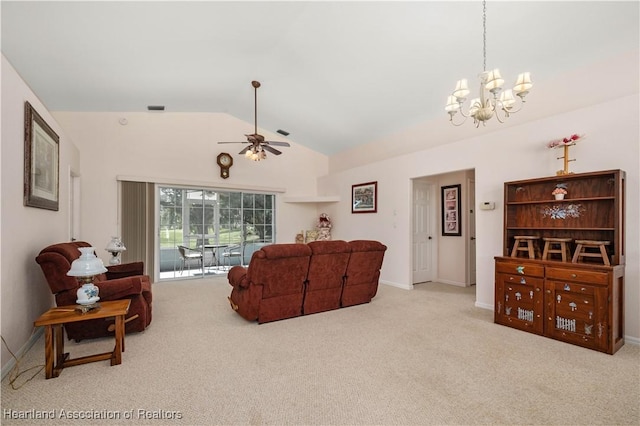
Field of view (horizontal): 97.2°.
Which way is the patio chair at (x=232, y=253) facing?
to the viewer's left

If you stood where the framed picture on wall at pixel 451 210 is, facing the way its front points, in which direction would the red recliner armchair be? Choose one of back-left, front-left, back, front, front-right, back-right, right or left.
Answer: front

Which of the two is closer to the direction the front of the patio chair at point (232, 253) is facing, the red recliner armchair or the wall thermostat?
the red recliner armchair

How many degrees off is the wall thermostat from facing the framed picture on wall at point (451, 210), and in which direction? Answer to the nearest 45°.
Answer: approximately 135° to its right

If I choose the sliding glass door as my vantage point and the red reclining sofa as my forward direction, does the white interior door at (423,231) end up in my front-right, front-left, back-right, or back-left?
front-left

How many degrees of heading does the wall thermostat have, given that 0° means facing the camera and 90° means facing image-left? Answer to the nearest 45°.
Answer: approximately 45°

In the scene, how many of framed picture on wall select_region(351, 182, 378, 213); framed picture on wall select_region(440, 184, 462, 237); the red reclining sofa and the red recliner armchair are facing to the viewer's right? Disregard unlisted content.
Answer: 1

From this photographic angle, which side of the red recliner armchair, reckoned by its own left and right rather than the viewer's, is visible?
right

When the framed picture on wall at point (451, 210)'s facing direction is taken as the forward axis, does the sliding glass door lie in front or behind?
in front

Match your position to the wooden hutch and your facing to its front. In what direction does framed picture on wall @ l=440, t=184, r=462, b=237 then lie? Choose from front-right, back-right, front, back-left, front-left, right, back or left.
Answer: right

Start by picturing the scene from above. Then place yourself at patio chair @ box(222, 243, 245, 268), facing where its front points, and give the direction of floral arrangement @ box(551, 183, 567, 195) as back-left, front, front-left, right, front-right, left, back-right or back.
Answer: back-left

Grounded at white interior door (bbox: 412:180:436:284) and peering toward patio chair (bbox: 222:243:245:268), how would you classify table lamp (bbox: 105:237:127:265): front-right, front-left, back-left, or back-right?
front-left

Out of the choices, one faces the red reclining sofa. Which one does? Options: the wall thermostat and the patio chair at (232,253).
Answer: the wall thermostat

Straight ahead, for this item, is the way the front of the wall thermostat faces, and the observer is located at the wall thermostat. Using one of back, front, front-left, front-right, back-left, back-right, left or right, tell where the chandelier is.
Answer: front-left
